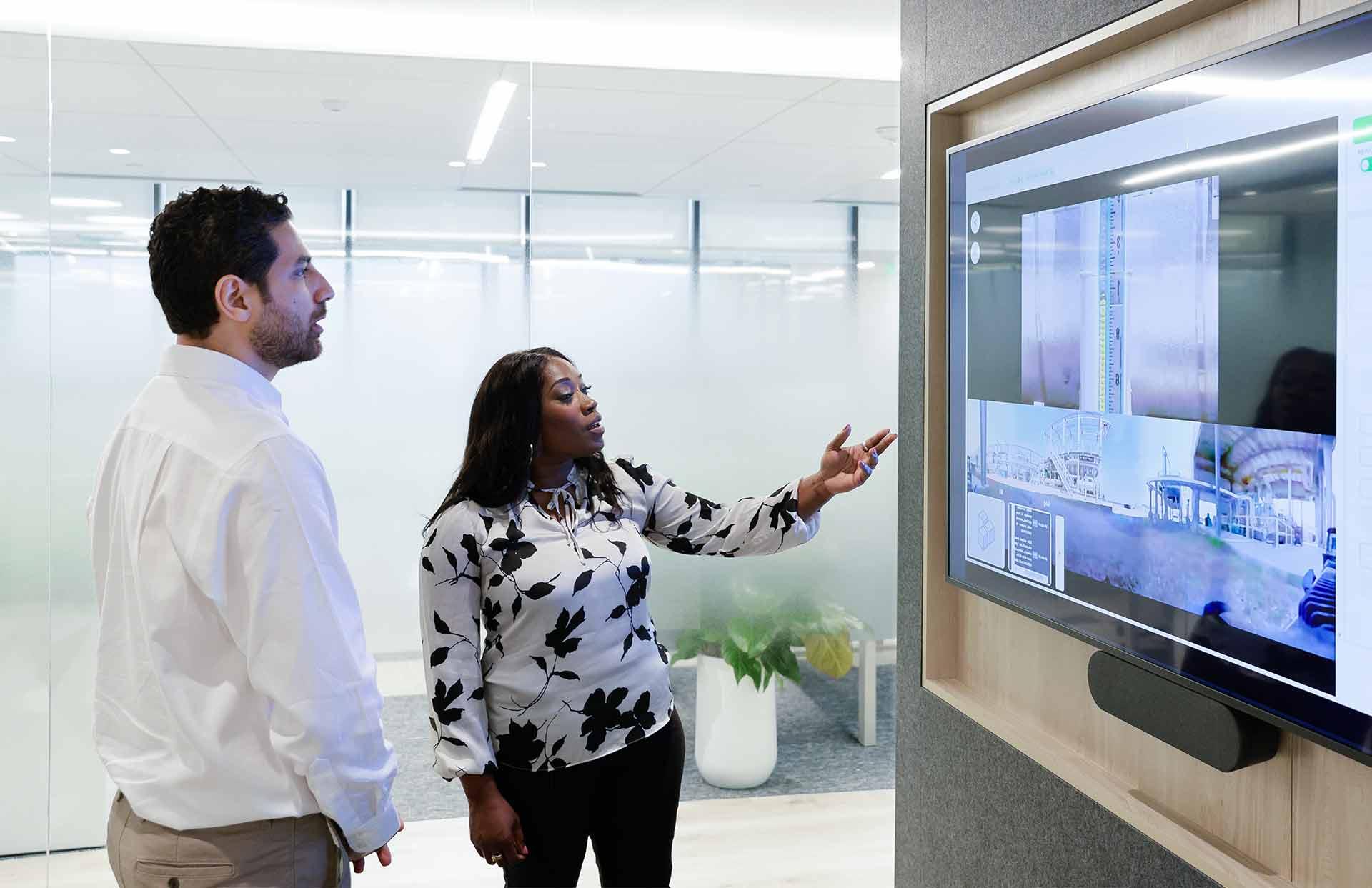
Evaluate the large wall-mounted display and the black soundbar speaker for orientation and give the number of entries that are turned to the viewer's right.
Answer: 0

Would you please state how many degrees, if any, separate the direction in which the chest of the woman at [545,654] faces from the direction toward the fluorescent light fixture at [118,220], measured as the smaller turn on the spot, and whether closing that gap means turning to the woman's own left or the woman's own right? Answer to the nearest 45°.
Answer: approximately 180°

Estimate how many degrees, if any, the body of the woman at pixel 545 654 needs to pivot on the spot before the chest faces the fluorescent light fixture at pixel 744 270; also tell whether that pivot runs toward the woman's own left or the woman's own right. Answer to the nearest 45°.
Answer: approximately 135° to the woman's own left

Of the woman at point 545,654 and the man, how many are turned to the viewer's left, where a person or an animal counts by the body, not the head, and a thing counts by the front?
0

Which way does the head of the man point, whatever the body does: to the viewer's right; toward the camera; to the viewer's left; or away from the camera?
to the viewer's right

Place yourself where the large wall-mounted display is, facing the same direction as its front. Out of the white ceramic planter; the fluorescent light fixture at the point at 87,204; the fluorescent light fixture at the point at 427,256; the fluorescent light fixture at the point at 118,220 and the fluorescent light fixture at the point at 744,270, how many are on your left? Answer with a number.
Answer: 0

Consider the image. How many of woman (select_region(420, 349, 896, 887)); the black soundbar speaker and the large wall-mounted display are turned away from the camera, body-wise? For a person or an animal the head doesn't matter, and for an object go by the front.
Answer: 0

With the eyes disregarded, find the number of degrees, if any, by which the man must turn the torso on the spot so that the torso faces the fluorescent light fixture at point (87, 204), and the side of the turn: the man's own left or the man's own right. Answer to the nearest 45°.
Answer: approximately 45° to the man's own left

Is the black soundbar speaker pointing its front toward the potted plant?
no

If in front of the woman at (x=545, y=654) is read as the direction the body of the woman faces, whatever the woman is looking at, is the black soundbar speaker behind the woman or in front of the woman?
in front

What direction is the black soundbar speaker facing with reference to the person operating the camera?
facing the viewer and to the left of the viewer

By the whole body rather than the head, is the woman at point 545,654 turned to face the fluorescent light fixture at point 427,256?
no

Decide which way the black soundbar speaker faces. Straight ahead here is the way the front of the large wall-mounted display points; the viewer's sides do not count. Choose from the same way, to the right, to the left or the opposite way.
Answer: the same way
